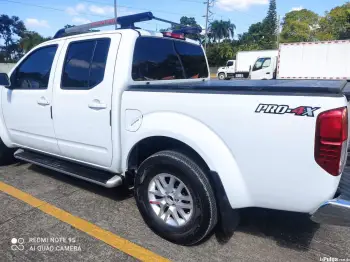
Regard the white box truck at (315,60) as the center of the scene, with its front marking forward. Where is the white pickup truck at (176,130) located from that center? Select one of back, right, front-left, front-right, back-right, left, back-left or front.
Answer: left

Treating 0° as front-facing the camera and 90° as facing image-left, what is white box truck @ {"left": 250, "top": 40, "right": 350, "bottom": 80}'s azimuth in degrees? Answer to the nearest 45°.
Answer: approximately 90°

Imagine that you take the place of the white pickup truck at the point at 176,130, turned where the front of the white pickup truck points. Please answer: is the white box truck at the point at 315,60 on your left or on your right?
on your right

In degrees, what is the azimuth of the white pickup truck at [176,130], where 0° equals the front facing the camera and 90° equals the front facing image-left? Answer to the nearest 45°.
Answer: approximately 135°

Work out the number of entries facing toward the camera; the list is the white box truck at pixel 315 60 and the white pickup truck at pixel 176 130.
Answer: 0
